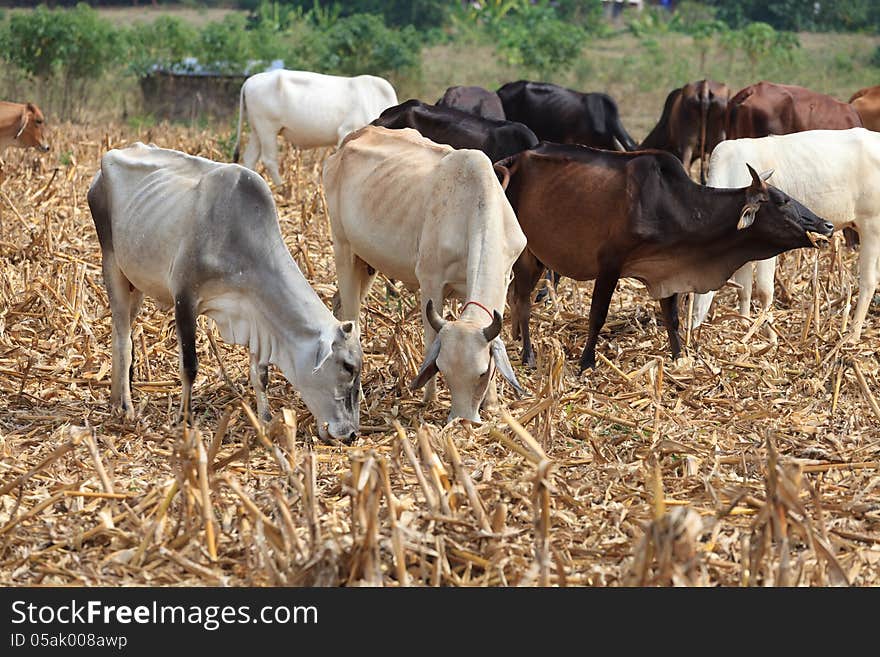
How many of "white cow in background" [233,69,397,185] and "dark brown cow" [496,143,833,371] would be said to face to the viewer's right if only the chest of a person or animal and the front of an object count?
2

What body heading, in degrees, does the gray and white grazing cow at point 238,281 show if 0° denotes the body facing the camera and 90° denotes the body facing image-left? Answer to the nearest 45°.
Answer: approximately 315°

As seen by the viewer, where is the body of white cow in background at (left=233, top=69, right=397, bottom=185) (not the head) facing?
to the viewer's right

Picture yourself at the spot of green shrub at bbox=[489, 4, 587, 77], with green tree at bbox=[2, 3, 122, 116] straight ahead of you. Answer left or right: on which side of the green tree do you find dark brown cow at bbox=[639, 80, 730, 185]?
left

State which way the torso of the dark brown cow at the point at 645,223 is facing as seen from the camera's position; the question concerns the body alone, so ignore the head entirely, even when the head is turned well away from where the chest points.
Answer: to the viewer's right
